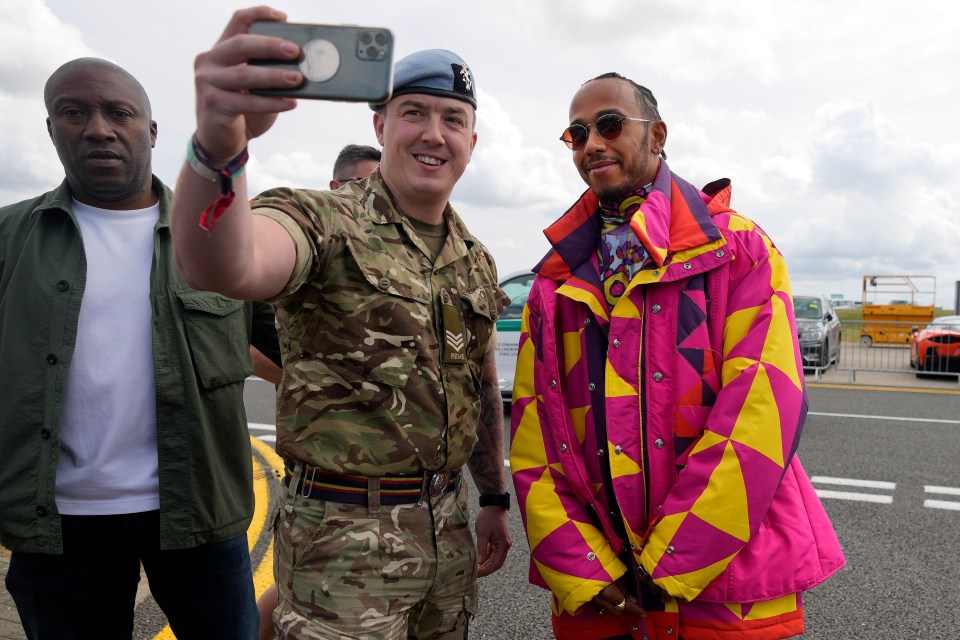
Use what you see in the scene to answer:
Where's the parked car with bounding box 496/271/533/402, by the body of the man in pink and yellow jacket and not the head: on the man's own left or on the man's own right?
on the man's own right

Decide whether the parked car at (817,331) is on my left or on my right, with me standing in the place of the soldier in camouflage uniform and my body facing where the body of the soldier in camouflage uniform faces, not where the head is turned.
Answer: on my left

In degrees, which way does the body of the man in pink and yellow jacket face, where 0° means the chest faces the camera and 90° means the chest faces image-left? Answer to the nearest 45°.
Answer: approximately 45°

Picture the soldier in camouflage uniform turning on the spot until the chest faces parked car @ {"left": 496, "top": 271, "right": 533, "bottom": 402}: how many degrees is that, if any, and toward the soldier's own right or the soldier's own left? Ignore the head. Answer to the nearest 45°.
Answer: approximately 135° to the soldier's own left

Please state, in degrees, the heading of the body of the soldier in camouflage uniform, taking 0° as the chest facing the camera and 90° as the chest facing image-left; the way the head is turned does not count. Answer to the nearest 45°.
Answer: approximately 315°

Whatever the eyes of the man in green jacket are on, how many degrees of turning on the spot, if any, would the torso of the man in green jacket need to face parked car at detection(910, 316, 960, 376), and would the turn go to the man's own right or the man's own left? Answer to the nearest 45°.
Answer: approximately 135° to the man's own left
